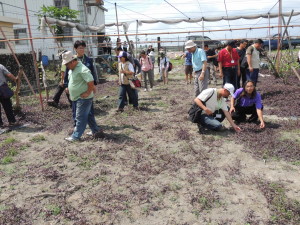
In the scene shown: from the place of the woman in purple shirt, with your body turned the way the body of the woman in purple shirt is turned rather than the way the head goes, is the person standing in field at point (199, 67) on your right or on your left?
on your right

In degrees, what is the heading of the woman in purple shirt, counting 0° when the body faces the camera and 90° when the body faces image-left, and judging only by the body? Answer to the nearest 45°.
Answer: approximately 0°

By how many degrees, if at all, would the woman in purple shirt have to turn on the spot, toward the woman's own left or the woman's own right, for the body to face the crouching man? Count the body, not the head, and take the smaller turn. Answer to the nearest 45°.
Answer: approximately 45° to the woman's own right

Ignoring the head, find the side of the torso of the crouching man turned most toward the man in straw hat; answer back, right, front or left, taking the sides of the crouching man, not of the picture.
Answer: right

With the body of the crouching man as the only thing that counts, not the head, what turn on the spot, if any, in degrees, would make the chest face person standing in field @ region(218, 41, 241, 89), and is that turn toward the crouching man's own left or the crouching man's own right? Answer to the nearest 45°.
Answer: approximately 135° to the crouching man's own left
